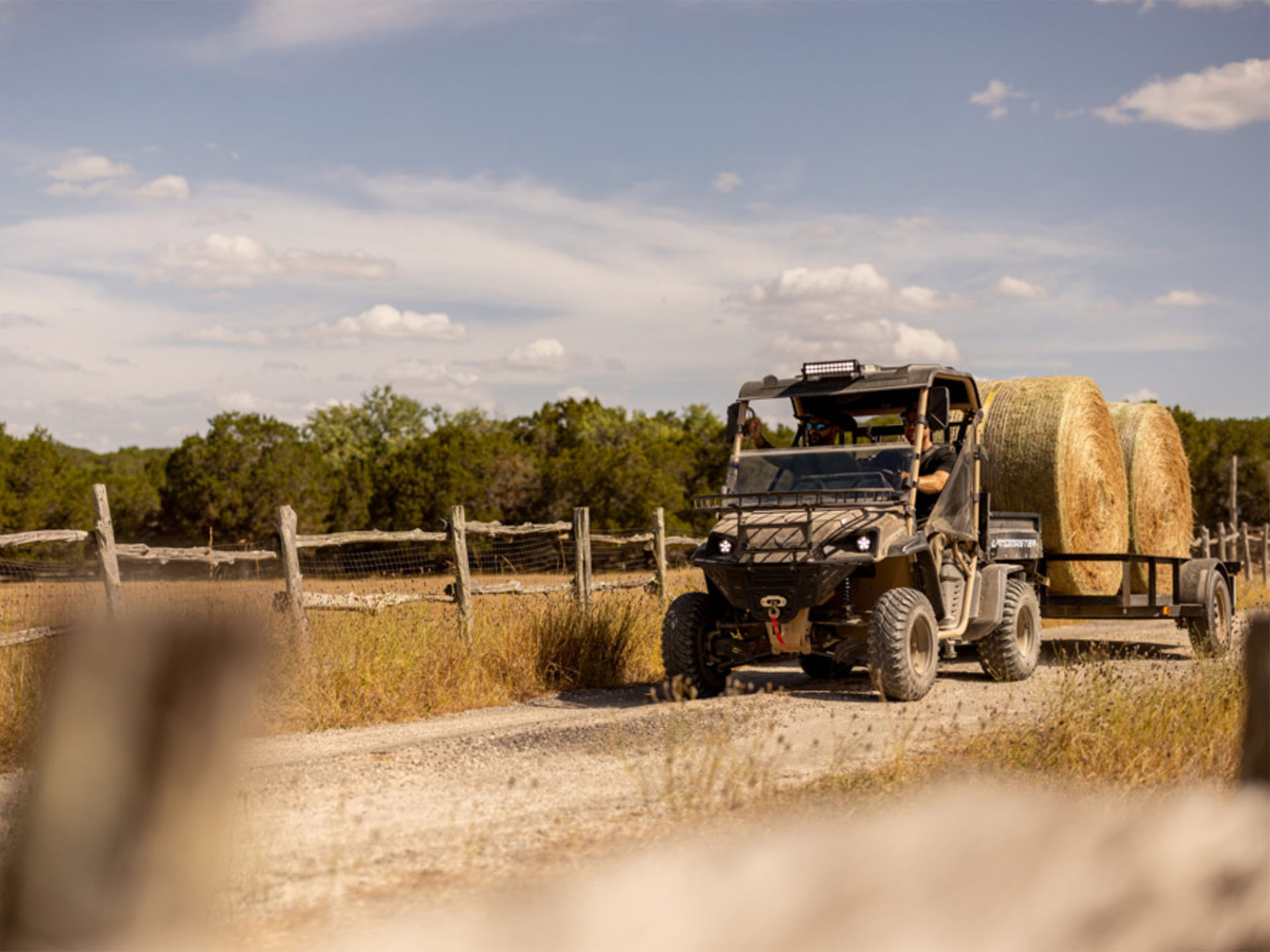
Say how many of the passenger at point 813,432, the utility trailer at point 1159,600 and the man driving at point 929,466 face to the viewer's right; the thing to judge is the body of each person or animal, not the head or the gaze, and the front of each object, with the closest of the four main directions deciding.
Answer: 0

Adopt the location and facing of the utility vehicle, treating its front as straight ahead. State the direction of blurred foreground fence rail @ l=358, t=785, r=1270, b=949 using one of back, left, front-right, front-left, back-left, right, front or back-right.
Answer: front-left

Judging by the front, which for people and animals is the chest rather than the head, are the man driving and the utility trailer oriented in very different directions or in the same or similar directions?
same or similar directions

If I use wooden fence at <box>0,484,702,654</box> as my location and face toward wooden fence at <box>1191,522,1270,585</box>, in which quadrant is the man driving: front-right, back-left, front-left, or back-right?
front-right

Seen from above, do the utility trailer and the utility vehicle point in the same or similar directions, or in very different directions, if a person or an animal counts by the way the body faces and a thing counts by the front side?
same or similar directions

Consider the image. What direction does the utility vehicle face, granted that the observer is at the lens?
facing the viewer and to the left of the viewer

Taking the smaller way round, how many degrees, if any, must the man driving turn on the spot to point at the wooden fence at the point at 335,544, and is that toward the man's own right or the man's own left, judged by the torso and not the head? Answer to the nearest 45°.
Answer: approximately 45° to the man's own right

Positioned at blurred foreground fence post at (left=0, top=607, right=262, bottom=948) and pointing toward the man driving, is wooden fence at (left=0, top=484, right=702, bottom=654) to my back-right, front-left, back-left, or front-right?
front-left

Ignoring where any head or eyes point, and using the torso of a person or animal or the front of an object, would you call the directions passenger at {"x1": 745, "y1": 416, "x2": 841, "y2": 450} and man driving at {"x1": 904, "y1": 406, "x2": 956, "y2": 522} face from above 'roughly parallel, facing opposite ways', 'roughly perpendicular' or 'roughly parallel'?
roughly parallel

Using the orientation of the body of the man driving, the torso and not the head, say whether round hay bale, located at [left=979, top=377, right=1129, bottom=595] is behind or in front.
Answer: behind

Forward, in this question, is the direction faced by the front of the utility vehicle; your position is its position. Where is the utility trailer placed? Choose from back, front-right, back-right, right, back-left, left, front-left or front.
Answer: back
